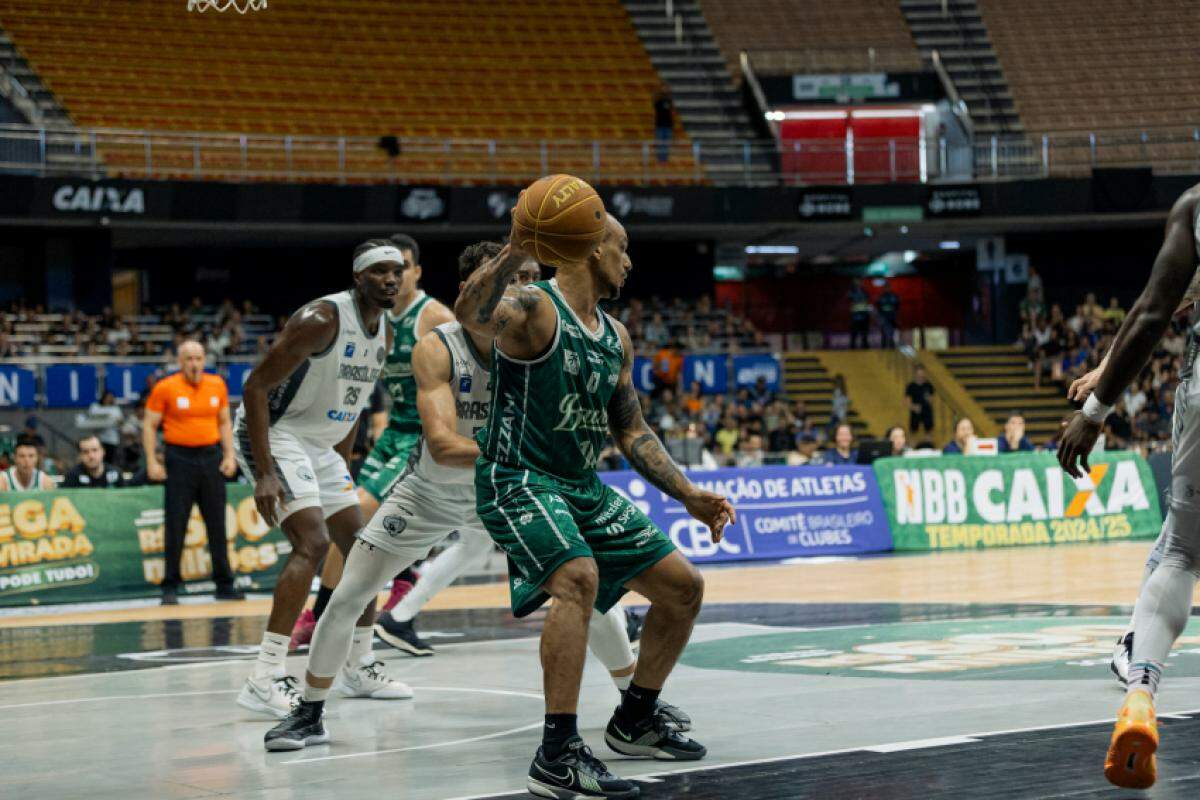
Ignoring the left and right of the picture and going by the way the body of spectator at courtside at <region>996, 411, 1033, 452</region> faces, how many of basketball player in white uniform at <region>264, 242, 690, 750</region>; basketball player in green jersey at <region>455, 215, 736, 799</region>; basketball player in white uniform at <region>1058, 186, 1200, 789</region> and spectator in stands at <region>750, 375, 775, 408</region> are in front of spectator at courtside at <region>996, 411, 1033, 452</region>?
3

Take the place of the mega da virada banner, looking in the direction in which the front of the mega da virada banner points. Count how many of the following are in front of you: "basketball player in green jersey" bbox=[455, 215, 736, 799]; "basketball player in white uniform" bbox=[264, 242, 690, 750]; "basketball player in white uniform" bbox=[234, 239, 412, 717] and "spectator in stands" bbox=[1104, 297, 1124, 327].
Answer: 3

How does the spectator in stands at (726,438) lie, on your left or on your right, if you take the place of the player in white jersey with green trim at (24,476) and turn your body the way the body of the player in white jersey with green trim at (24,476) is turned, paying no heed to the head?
on your left

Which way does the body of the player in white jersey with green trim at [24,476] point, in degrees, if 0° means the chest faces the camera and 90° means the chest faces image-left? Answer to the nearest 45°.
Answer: approximately 0°

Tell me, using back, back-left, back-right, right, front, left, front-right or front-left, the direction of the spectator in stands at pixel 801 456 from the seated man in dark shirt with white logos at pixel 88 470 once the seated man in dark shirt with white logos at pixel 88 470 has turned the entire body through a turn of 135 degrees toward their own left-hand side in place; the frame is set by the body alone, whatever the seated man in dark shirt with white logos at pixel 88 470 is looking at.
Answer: front-right

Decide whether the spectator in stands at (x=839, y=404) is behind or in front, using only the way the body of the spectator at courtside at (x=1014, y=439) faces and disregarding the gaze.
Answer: behind

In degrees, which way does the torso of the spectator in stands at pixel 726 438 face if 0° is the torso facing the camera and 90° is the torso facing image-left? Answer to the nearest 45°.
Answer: approximately 0°

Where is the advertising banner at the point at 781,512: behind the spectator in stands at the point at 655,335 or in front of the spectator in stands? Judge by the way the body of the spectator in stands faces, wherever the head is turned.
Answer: in front

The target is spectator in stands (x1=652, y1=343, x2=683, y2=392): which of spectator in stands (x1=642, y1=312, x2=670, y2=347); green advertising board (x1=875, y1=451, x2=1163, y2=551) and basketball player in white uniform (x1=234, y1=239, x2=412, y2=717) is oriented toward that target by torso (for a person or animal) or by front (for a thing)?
spectator in stands (x1=642, y1=312, x2=670, y2=347)

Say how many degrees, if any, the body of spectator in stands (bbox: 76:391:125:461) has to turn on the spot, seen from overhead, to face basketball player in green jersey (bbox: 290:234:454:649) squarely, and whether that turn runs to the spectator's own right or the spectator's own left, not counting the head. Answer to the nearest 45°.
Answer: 0° — they already face them

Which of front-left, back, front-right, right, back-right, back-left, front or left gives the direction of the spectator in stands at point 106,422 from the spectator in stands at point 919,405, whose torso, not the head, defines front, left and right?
front-right

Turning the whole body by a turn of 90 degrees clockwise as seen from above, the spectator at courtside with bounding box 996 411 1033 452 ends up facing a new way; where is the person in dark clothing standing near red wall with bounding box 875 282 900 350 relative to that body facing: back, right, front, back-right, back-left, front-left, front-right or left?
right

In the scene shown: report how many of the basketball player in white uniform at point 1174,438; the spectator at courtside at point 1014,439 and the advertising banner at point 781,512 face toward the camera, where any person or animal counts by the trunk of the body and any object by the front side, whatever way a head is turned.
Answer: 2

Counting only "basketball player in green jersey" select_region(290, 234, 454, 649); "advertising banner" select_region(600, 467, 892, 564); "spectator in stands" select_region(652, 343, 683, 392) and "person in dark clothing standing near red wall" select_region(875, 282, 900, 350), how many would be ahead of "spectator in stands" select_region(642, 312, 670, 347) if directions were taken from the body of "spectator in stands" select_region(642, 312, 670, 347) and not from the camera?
3
